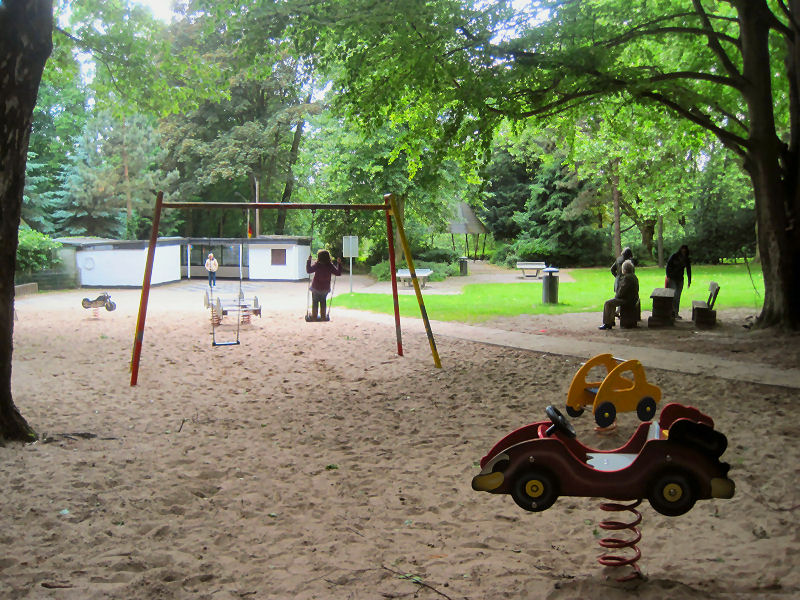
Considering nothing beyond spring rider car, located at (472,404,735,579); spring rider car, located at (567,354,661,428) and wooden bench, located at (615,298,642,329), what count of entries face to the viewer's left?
2

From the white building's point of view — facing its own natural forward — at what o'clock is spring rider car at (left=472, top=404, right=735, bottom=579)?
The spring rider car is roughly at 12 o'clock from the white building.

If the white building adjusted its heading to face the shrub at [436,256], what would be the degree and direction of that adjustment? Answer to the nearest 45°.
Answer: approximately 90° to its left

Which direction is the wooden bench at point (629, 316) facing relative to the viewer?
to the viewer's left

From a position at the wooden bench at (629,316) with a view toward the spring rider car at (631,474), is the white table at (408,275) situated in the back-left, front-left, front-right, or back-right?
back-right

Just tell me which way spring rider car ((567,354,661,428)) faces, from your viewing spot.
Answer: facing away from the viewer and to the right of the viewer

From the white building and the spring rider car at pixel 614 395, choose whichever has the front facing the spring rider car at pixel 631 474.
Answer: the white building

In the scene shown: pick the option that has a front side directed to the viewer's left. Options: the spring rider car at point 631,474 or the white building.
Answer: the spring rider car

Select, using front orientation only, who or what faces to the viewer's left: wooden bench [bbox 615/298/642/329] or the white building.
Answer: the wooden bench

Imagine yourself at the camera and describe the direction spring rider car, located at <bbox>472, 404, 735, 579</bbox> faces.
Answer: facing to the left of the viewer

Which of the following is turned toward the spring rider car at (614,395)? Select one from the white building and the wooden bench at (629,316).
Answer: the white building
